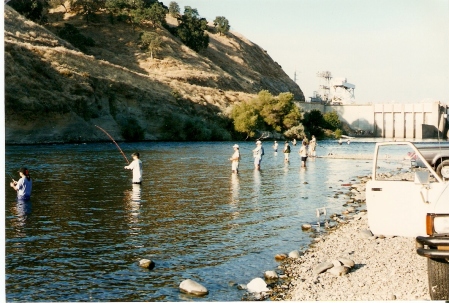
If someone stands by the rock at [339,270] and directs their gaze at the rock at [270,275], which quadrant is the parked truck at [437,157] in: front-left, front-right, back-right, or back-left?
back-right

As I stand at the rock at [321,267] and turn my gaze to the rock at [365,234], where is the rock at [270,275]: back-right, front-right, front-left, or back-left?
back-left

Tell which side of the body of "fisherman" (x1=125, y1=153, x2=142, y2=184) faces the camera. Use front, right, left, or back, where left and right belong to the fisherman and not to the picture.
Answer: left

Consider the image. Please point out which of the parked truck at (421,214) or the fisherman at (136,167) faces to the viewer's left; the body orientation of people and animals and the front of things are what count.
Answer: the fisherman

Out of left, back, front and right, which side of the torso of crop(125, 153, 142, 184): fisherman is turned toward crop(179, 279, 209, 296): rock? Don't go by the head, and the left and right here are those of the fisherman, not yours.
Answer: left

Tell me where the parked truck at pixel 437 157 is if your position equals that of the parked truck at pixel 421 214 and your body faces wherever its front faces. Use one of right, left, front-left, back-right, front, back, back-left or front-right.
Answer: back

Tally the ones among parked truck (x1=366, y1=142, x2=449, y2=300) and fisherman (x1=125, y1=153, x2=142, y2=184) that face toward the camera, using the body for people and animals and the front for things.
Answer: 1

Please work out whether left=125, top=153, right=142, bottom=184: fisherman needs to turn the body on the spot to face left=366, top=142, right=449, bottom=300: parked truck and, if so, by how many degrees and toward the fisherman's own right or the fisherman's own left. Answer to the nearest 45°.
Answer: approximately 90° to the fisherman's own left
